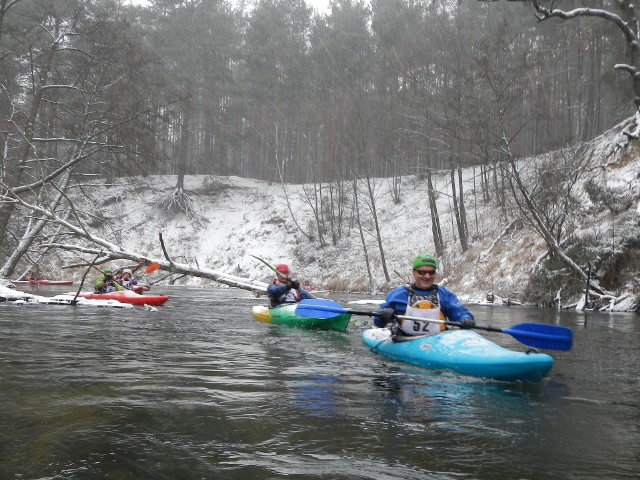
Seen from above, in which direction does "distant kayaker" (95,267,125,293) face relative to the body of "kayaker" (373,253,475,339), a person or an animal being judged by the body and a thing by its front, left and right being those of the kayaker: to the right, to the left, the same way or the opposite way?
the same way

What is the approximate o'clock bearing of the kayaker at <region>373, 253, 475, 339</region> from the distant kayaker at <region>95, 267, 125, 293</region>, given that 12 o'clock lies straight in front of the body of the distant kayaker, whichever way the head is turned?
The kayaker is roughly at 1 o'clock from the distant kayaker.

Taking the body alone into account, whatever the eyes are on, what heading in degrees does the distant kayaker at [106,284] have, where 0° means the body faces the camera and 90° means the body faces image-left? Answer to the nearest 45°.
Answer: approximately 315°

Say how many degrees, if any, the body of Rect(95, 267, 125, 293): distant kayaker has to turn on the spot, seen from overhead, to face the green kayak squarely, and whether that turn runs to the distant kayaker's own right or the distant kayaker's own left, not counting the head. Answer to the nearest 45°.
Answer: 0° — they already face it

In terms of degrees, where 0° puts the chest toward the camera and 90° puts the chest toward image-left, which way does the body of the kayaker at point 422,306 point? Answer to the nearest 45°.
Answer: approximately 0°
